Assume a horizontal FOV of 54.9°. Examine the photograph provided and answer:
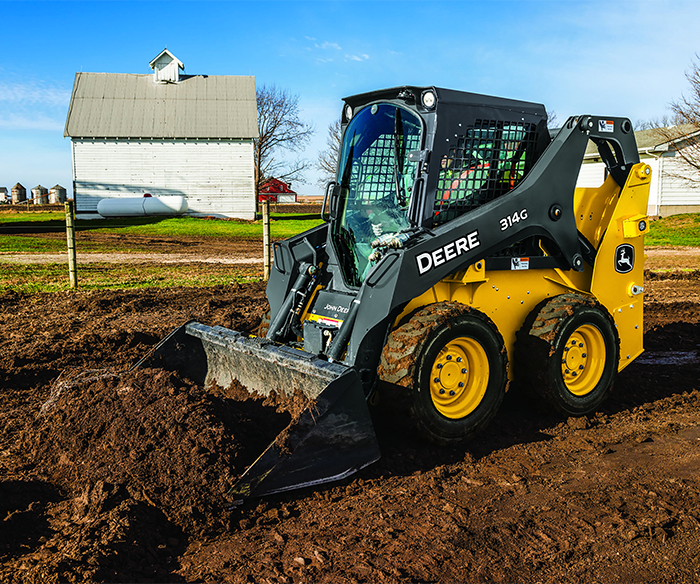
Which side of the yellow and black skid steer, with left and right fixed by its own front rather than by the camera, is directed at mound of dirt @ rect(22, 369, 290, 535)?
front

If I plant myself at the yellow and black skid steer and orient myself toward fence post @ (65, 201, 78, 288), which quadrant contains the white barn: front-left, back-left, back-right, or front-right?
front-right

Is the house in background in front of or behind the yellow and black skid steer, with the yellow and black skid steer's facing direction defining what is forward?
behind

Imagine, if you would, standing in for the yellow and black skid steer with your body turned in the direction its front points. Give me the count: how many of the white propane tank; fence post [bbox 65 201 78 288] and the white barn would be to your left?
0

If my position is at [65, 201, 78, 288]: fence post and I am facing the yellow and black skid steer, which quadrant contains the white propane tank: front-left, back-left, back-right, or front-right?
back-left

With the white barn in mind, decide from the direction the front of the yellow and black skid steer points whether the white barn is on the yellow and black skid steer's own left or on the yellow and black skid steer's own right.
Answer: on the yellow and black skid steer's own right

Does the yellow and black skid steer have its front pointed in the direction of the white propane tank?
no

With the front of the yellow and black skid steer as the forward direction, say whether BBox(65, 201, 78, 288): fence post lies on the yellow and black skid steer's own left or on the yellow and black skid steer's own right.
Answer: on the yellow and black skid steer's own right

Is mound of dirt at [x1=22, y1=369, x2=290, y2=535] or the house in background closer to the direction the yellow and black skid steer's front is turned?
the mound of dirt

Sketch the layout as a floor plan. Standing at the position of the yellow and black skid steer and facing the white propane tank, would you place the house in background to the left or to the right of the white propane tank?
right

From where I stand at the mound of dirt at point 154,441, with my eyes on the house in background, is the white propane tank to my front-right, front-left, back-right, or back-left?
front-left

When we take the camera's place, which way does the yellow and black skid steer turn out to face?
facing the viewer and to the left of the viewer
